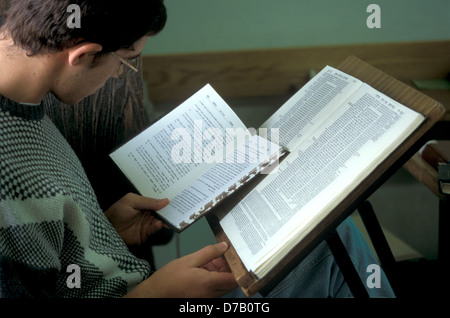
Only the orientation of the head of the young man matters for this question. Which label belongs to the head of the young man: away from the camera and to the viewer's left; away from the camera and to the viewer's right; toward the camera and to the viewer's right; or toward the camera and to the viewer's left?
away from the camera and to the viewer's right

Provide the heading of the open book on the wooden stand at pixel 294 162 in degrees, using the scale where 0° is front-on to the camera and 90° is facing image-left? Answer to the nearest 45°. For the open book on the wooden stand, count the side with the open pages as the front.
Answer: approximately 45°
